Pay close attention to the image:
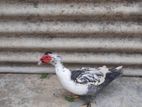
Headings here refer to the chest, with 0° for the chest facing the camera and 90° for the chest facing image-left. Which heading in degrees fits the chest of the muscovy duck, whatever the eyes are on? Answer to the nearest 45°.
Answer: approximately 90°
